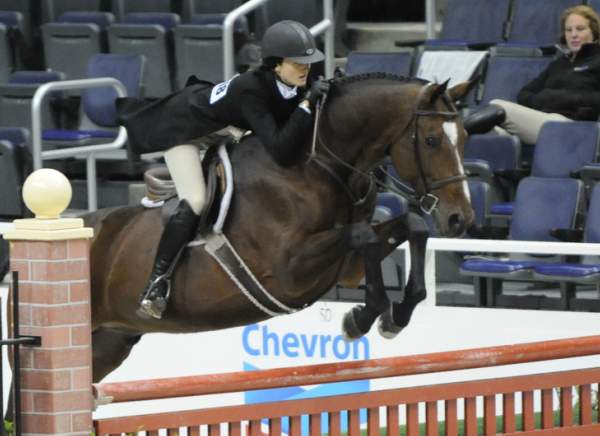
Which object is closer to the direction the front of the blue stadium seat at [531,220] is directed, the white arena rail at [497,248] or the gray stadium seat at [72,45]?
the white arena rail

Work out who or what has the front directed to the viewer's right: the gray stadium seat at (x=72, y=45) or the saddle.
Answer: the saddle

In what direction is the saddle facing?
to the viewer's right

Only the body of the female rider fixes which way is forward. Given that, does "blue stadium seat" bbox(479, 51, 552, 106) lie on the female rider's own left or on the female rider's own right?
on the female rider's own left

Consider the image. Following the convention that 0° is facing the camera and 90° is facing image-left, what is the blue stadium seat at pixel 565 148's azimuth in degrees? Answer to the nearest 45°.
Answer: approximately 45°

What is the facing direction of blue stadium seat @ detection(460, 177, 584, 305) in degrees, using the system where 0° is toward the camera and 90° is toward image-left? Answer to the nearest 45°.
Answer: approximately 45°

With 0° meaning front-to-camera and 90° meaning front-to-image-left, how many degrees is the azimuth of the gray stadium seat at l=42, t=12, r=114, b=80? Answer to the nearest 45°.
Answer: approximately 45°

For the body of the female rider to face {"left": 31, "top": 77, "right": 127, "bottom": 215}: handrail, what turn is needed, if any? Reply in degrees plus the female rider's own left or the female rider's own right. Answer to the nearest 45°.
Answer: approximately 135° to the female rider's own left

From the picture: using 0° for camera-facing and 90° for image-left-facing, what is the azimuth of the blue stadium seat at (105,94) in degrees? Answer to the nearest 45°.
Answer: approximately 45°

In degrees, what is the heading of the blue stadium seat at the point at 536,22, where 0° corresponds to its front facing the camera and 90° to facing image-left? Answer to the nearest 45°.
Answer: approximately 45°
